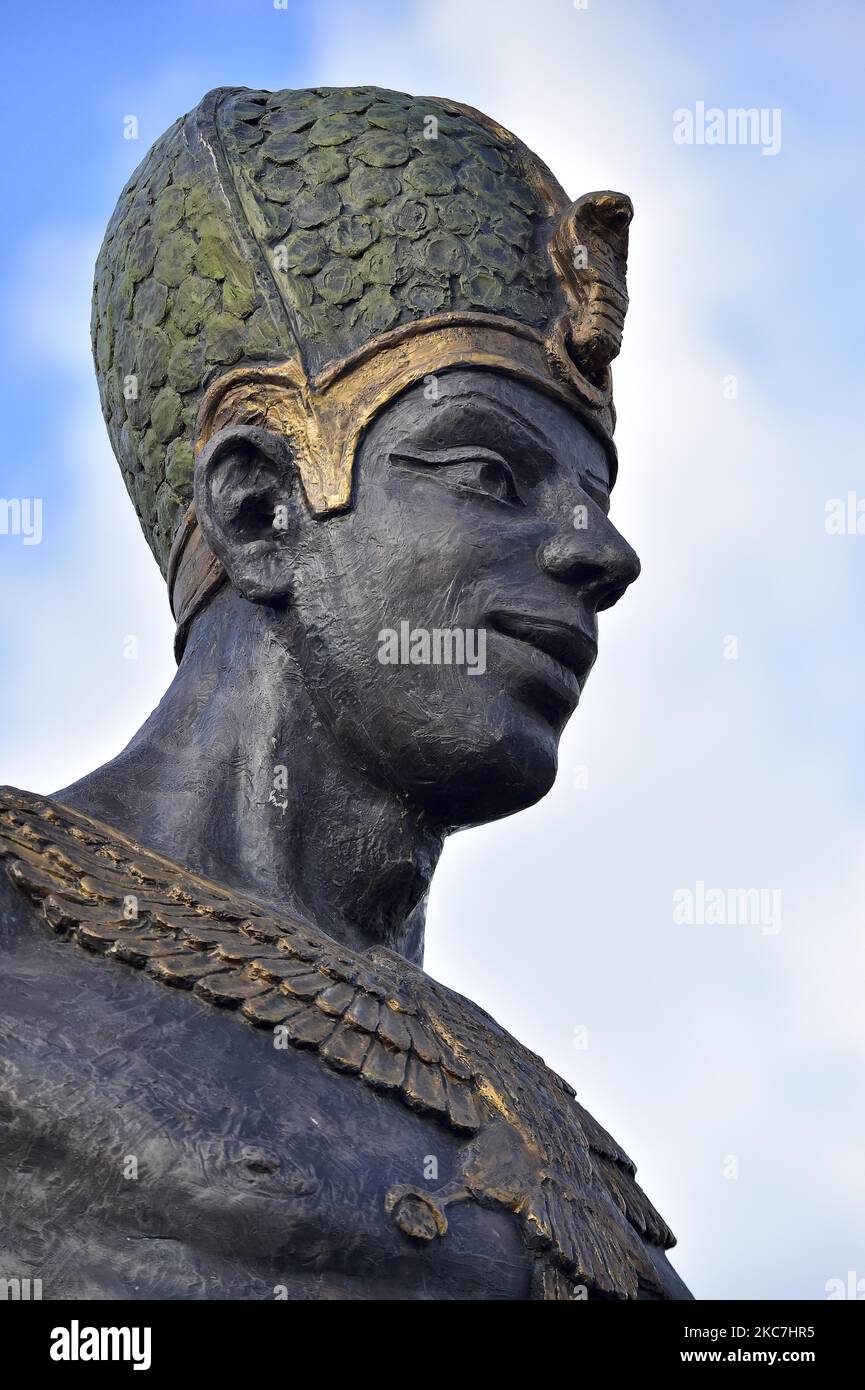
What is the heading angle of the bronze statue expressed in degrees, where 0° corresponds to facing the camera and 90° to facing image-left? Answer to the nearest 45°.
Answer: approximately 315°
